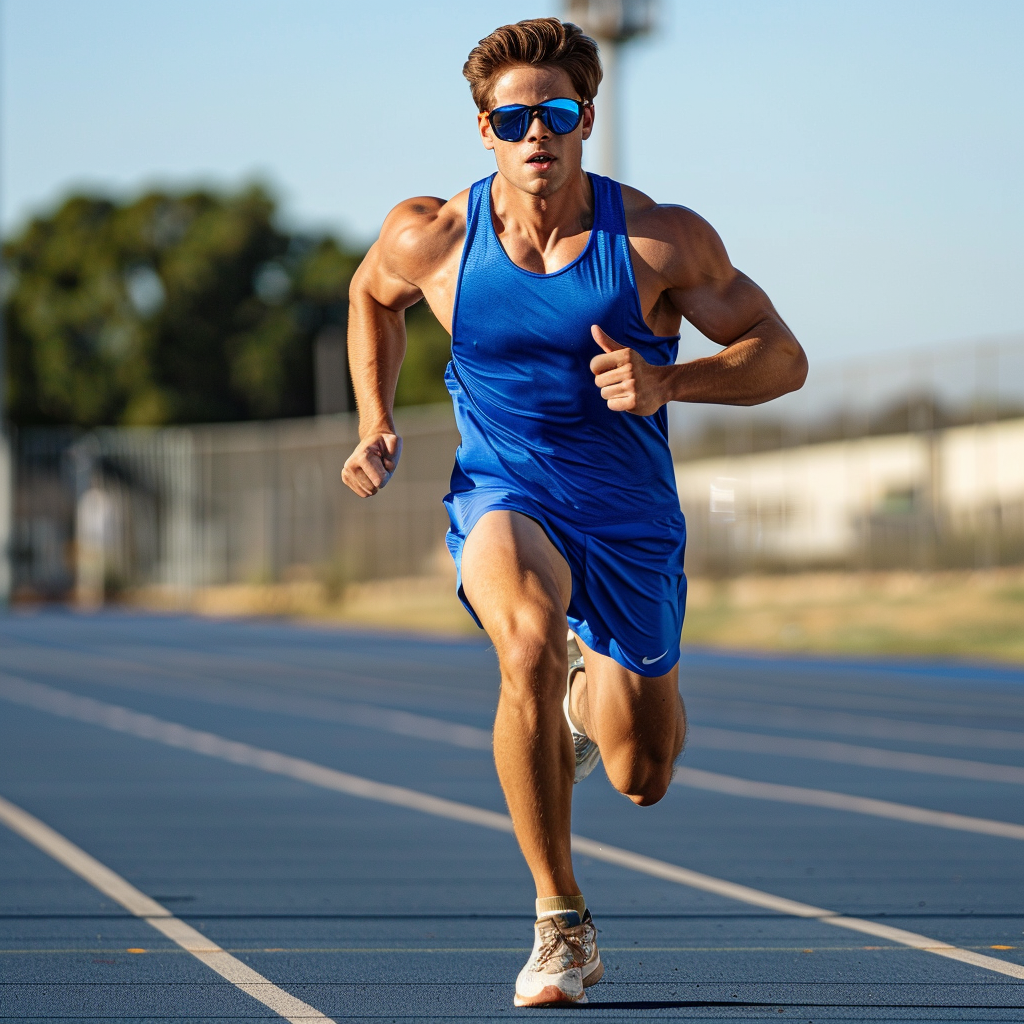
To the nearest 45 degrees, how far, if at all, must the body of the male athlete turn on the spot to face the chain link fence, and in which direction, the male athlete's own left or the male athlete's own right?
approximately 180°

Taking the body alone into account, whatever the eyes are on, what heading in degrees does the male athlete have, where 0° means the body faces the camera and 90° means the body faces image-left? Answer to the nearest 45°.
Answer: approximately 0°

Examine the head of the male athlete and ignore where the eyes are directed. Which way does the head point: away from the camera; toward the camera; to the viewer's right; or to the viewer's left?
toward the camera

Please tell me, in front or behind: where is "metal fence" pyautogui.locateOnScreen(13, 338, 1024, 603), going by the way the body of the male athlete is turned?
behind

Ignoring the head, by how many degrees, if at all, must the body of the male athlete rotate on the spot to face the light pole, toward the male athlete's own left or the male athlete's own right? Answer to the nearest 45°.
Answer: approximately 180°
